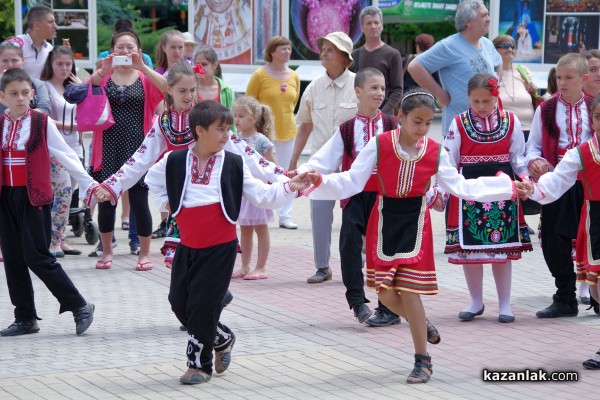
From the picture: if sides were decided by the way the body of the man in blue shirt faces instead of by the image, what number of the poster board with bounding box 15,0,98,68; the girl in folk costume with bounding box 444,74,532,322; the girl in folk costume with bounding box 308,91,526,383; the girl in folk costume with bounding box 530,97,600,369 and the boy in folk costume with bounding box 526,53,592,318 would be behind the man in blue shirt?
1

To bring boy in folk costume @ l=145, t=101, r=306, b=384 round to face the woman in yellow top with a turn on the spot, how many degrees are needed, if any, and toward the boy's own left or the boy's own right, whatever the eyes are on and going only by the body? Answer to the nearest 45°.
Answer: approximately 180°

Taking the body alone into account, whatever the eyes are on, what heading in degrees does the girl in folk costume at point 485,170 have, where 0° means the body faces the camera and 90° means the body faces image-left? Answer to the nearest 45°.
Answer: approximately 0°

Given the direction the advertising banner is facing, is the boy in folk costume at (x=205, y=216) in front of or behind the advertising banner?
in front

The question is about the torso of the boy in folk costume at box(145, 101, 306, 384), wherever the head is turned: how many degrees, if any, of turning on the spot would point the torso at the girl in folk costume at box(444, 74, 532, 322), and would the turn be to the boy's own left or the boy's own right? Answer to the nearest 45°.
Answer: approximately 135° to the boy's own left

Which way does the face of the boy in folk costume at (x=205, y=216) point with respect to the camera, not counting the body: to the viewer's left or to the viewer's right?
to the viewer's right

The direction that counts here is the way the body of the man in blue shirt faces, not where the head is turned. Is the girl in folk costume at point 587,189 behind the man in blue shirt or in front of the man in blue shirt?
in front

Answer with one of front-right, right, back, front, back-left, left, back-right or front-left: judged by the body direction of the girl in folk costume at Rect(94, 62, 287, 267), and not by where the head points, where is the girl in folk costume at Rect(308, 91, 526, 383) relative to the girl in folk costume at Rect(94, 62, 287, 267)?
front-left

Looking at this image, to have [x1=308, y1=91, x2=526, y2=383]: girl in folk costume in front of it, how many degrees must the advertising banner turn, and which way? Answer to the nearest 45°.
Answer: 0° — it already faces them

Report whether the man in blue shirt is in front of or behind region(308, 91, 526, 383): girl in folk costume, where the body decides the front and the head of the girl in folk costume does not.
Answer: behind

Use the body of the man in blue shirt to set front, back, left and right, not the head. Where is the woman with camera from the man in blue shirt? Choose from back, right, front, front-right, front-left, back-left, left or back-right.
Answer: back-right
